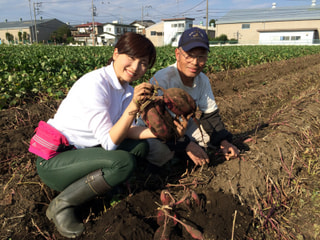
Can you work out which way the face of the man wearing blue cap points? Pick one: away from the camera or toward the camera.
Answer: toward the camera

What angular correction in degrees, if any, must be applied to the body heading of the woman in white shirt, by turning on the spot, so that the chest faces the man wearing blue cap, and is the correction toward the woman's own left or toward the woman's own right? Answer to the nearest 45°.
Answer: approximately 90° to the woman's own left

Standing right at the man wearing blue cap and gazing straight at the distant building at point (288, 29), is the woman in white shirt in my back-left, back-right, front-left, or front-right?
back-left

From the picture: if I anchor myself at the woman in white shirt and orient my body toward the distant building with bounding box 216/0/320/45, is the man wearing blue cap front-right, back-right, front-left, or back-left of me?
front-right

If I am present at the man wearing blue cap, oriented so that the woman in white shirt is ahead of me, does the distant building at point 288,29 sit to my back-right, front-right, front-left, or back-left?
back-right

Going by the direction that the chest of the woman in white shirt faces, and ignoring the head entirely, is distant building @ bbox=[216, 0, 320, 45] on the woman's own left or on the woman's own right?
on the woman's own left
